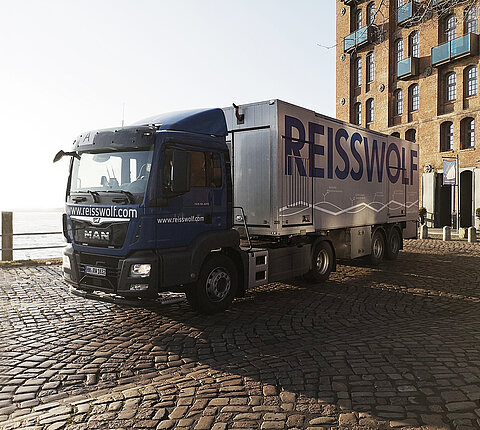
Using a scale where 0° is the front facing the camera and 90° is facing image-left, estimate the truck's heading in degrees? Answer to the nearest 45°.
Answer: approximately 45°

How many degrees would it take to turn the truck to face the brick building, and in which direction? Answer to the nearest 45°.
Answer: approximately 180°
